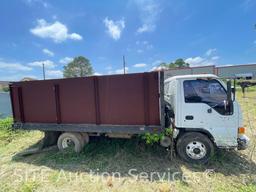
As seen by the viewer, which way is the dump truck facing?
to the viewer's right
